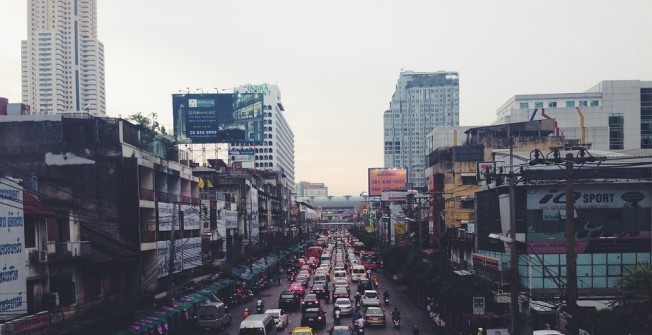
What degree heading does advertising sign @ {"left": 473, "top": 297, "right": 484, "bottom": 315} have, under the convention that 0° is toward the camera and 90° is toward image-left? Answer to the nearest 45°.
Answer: approximately 0°

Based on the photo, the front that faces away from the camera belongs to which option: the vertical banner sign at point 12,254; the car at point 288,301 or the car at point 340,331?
the car at point 288,301

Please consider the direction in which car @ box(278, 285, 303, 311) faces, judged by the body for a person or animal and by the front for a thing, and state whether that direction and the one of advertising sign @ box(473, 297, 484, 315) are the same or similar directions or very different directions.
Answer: very different directions

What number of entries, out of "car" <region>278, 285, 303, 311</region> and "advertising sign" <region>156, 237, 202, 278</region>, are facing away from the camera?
1

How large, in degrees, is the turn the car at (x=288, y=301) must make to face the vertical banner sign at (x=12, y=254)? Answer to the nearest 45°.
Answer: approximately 180°

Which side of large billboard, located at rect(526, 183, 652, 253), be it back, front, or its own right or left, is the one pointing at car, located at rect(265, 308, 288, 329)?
right

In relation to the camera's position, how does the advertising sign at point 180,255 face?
facing the viewer and to the right of the viewer

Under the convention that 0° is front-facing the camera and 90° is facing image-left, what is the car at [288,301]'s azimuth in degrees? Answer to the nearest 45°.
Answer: approximately 180°
